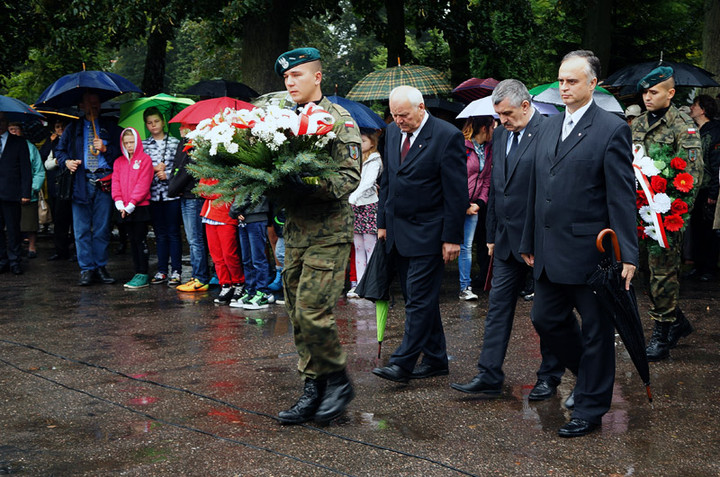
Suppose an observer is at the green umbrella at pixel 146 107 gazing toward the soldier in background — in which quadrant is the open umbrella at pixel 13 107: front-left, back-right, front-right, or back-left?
back-right

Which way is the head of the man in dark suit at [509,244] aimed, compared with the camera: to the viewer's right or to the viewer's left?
to the viewer's left

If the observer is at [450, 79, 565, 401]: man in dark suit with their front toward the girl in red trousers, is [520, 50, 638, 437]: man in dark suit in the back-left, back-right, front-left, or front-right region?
back-left

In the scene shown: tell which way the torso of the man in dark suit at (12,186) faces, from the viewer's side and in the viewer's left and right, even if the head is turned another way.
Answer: facing the viewer

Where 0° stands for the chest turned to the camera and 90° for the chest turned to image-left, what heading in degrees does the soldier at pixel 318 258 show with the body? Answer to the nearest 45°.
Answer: approximately 45°

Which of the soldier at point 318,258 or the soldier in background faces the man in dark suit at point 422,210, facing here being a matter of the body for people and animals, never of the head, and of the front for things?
the soldier in background

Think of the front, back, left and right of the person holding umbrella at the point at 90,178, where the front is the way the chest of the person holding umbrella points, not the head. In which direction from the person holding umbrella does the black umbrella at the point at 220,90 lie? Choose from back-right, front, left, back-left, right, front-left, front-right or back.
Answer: left

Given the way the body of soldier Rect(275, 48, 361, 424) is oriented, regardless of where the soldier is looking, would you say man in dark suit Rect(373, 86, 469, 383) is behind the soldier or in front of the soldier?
behind

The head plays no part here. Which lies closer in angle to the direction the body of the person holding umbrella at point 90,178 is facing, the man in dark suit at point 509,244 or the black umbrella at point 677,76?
the man in dark suit

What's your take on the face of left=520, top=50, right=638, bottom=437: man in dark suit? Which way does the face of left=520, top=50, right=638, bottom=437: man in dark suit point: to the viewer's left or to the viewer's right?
to the viewer's left

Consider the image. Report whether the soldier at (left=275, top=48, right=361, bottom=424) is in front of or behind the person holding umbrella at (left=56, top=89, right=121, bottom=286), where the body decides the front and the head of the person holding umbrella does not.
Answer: in front

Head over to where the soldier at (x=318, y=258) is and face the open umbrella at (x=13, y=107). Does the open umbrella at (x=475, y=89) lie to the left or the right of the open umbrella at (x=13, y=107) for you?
right

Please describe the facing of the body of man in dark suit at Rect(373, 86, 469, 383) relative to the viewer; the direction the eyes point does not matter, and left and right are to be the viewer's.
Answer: facing the viewer and to the left of the viewer

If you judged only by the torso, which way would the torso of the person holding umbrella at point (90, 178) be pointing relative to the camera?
toward the camera
